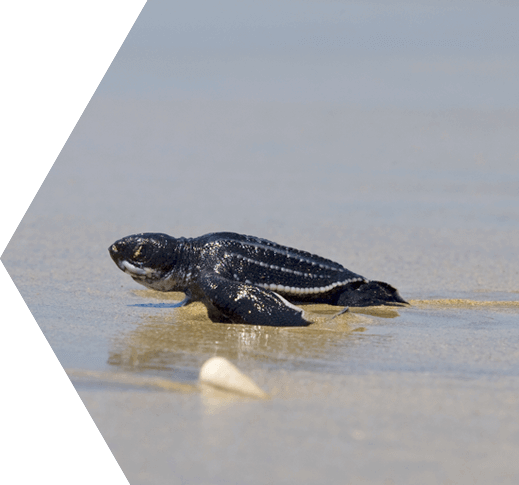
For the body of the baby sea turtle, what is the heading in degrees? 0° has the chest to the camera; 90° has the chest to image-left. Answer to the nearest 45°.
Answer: approximately 90°

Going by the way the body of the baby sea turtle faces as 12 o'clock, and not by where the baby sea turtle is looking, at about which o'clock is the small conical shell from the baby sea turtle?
The small conical shell is roughly at 9 o'clock from the baby sea turtle.
